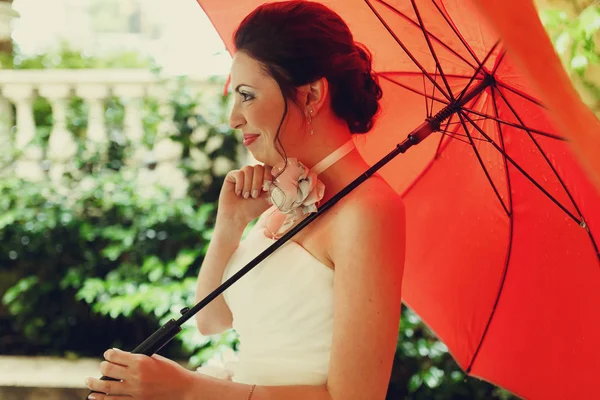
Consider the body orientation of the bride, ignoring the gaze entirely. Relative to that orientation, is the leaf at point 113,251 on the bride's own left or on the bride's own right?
on the bride's own right

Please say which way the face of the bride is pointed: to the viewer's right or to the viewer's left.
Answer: to the viewer's left

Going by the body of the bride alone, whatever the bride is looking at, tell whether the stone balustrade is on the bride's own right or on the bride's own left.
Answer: on the bride's own right

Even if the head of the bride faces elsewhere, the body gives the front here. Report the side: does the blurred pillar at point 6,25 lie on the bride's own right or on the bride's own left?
on the bride's own right

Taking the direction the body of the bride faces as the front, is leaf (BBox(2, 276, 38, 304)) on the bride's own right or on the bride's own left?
on the bride's own right

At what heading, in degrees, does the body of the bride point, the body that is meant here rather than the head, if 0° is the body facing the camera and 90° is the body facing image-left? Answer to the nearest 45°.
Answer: approximately 90°

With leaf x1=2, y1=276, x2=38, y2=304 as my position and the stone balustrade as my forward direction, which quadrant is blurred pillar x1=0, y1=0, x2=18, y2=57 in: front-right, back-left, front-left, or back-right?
front-left
